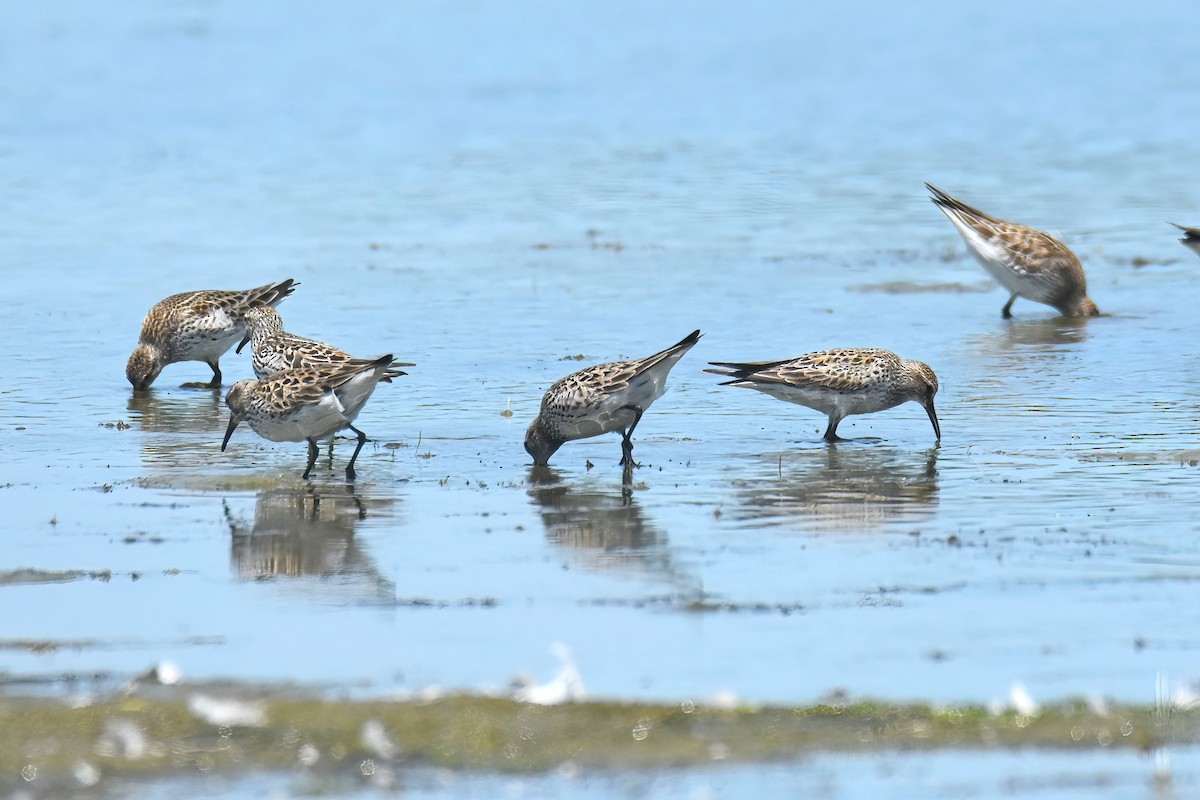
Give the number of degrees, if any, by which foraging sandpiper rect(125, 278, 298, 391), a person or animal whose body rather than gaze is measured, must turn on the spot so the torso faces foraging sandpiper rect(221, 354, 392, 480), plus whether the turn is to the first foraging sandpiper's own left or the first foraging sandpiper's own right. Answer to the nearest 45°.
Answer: approximately 90° to the first foraging sandpiper's own left

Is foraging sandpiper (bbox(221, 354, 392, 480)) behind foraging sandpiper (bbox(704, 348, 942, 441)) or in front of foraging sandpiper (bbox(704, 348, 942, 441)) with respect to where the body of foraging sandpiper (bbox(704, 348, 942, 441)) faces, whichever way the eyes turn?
behind

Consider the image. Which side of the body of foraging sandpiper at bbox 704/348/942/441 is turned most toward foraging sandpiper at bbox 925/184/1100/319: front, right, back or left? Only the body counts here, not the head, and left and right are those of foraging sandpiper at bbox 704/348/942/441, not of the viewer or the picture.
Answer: left

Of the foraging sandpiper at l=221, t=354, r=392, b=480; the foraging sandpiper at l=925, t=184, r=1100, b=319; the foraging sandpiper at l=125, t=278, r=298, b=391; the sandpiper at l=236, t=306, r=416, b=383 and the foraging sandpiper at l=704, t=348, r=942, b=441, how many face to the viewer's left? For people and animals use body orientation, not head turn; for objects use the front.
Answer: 3

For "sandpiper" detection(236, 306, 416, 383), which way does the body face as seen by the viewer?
to the viewer's left

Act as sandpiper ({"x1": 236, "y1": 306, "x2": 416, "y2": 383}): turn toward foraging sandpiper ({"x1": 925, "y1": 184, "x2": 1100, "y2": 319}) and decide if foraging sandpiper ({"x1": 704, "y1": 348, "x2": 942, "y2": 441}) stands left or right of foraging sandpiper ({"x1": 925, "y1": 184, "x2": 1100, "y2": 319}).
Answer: right

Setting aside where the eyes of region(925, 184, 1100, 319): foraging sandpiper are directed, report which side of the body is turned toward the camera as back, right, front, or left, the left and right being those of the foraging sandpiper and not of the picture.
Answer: right

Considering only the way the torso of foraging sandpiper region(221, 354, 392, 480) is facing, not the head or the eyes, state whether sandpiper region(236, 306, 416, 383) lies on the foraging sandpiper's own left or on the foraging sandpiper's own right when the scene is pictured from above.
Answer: on the foraging sandpiper's own right

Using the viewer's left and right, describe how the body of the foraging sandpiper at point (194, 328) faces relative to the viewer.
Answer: facing to the left of the viewer

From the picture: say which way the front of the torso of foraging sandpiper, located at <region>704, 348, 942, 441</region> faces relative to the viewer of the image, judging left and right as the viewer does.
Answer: facing to the right of the viewer

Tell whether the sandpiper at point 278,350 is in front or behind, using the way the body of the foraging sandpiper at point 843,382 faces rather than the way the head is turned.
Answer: behind

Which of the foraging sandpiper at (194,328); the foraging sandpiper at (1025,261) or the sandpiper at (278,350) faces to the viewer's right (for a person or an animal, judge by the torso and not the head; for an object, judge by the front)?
the foraging sandpiper at (1025,261)

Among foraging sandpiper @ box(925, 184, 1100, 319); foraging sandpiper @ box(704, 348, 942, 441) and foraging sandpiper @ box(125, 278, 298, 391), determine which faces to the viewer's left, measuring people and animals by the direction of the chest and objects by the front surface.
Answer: foraging sandpiper @ box(125, 278, 298, 391)

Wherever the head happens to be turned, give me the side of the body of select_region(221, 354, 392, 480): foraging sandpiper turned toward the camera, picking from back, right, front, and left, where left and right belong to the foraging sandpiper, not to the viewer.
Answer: left

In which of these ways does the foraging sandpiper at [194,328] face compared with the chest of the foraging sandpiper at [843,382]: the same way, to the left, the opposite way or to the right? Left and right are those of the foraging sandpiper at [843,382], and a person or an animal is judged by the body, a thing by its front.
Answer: the opposite way
